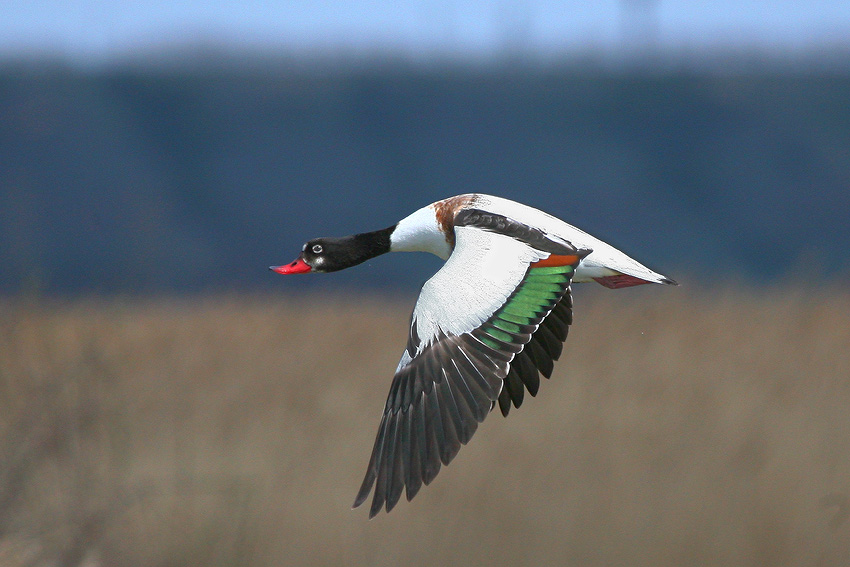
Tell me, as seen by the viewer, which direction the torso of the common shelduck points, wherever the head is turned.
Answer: to the viewer's left
